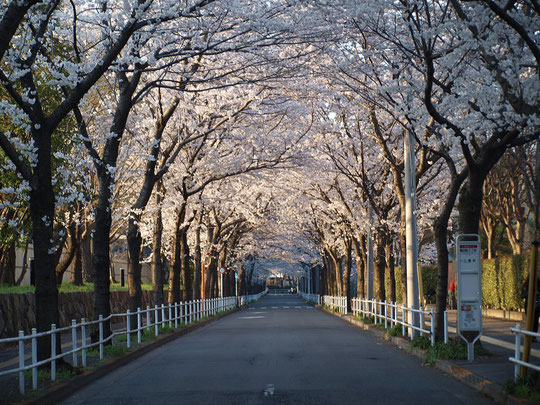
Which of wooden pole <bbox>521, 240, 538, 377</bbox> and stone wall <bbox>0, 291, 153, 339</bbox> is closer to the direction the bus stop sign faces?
the wooden pole

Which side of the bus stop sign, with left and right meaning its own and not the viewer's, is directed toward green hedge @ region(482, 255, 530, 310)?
back

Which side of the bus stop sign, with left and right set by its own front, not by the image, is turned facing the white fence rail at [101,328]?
right

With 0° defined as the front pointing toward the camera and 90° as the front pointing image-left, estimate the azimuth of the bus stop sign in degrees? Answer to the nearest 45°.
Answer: approximately 0°

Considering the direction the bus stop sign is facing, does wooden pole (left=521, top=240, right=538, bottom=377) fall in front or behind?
in front

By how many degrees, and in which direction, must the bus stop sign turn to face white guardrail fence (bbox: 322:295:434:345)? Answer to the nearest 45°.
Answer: approximately 180°

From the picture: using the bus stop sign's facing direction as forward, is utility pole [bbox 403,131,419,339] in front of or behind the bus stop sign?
behind

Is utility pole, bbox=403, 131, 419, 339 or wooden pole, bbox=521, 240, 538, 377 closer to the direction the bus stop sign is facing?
the wooden pole

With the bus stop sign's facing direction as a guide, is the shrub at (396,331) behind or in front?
behind

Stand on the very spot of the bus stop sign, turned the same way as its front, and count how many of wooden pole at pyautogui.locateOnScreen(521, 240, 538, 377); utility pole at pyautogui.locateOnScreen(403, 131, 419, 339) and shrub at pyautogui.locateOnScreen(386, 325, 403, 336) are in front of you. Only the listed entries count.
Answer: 1
